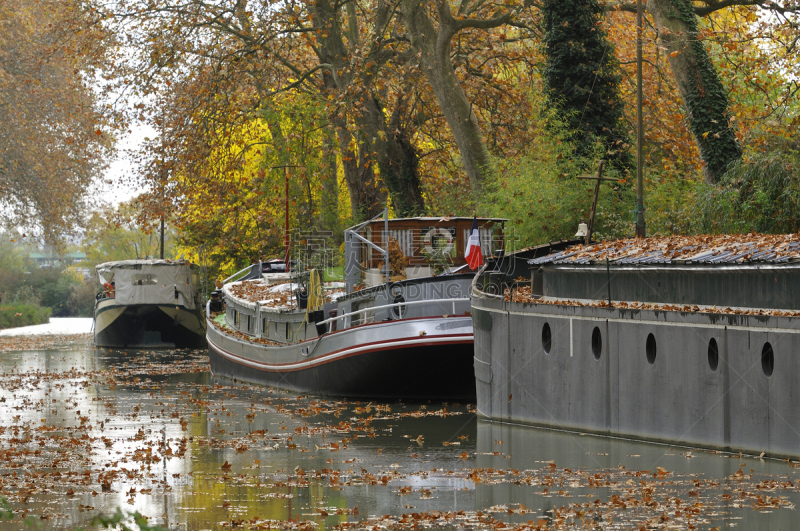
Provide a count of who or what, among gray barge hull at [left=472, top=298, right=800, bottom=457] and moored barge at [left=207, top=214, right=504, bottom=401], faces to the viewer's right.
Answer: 0

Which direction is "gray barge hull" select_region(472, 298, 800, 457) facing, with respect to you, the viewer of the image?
facing away from the viewer and to the left of the viewer

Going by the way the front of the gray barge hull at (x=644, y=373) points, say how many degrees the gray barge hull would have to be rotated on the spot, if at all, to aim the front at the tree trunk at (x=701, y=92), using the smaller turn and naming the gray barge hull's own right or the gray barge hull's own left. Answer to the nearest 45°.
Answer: approximately 45° to the gray barge hull's own right

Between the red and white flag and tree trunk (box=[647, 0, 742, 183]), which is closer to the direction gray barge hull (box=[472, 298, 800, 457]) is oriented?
the red and white flag

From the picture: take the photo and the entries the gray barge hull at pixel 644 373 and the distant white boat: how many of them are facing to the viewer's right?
0

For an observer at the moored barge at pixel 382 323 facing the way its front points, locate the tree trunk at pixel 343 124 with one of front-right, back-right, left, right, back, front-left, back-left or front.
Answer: front-right
